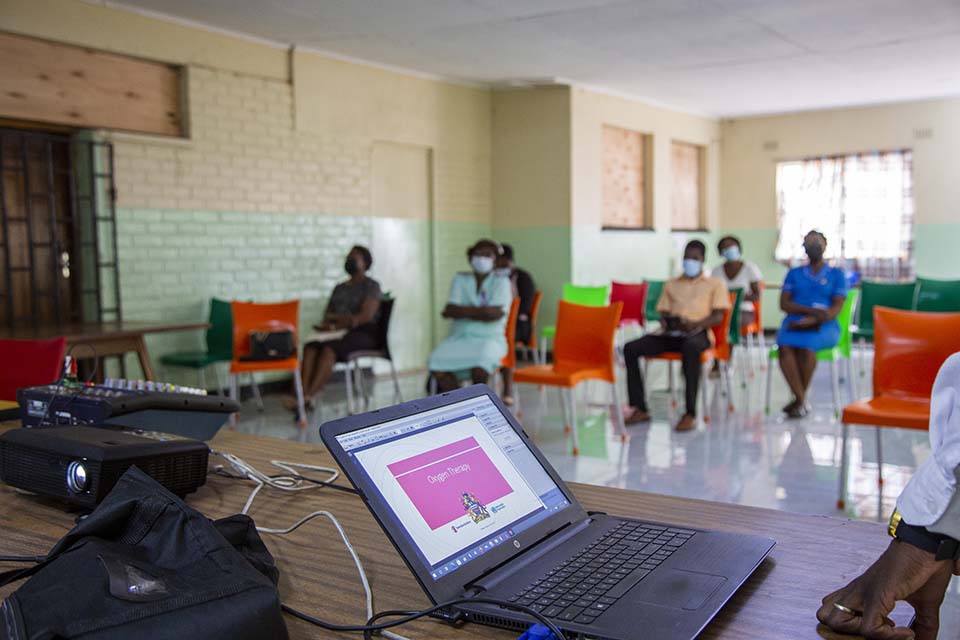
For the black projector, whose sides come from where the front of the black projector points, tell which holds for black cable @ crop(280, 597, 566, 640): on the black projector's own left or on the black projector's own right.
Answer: on the black projector's own left

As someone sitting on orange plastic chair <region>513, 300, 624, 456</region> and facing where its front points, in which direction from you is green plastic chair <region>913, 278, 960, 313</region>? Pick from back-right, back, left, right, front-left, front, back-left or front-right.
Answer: back

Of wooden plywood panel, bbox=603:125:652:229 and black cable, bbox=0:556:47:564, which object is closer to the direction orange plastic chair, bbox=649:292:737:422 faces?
the black cable

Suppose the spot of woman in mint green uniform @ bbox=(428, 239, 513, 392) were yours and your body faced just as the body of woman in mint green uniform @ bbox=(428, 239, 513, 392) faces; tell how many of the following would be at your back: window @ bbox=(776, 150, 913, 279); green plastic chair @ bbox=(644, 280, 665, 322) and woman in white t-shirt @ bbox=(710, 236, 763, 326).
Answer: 3

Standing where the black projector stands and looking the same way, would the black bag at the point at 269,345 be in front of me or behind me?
behind

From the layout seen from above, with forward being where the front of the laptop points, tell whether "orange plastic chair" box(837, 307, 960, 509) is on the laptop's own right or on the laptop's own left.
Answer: on the laptop's own left

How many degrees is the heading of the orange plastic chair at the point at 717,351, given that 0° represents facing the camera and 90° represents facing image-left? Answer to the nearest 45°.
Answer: approximately 45°

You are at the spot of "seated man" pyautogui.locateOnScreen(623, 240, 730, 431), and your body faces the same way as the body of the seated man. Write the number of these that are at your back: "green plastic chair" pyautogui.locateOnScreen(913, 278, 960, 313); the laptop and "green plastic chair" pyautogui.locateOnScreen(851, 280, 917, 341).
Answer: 2

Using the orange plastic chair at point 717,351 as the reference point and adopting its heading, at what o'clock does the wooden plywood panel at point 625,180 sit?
The wooden plywood panel is roughly at 4 o'clock from the orange plastic chair.
